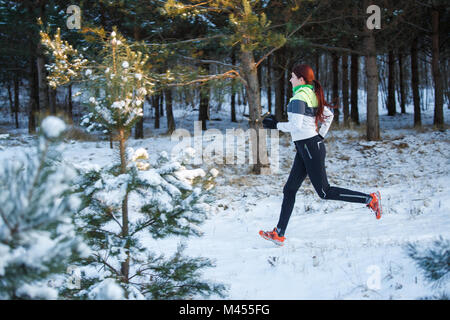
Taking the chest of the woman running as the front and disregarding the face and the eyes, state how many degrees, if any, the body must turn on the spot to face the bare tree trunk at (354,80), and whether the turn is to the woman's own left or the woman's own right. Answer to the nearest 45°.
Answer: approximately 90° to the woman's own right

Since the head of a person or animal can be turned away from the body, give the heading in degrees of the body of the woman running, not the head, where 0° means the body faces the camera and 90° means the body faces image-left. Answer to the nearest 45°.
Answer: approximately 90°

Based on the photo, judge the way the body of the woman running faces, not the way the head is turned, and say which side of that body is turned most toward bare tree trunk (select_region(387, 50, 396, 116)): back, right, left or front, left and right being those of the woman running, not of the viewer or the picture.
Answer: right

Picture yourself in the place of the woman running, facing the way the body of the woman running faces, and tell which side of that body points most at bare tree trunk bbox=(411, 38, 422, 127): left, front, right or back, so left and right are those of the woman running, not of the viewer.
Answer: right

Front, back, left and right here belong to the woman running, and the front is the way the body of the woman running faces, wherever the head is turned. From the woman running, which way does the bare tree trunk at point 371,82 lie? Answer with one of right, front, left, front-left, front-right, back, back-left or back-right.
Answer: right

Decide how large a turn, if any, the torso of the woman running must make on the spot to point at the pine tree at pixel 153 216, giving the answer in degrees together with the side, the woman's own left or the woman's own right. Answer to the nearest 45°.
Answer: approximately 45° to the woman's own left
